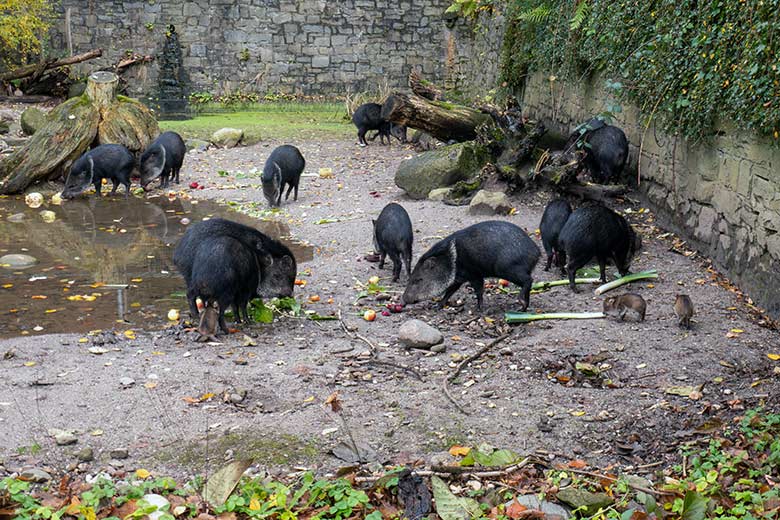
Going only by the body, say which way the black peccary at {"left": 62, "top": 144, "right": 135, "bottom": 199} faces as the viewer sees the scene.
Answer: to the viewer's left

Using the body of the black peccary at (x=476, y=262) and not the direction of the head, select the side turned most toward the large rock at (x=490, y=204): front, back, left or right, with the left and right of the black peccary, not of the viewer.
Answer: right

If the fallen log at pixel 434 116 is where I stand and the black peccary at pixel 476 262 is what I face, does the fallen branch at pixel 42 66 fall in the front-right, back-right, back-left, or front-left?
back-right

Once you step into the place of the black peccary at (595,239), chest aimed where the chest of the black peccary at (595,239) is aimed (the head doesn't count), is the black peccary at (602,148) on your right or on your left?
on your left

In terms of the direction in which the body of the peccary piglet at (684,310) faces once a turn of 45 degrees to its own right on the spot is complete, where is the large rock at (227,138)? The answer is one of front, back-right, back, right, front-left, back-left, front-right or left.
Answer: left

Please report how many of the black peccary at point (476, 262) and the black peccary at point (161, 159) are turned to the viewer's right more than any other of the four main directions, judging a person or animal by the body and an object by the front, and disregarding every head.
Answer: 0

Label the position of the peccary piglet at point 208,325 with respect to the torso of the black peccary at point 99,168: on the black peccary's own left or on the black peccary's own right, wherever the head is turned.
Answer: on the black peccary's own left

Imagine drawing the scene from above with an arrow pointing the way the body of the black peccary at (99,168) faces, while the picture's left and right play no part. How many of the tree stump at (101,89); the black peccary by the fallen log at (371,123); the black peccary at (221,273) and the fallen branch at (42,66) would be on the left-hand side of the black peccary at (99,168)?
1

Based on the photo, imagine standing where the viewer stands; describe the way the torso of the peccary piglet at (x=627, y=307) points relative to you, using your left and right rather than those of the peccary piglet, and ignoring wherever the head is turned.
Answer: facing to the left of the viewer

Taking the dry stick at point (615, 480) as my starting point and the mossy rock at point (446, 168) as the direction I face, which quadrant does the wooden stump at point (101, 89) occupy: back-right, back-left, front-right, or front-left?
front-left

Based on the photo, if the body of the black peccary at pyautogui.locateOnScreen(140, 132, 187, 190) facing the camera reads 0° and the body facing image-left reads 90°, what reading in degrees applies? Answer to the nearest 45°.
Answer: approximately 45°
